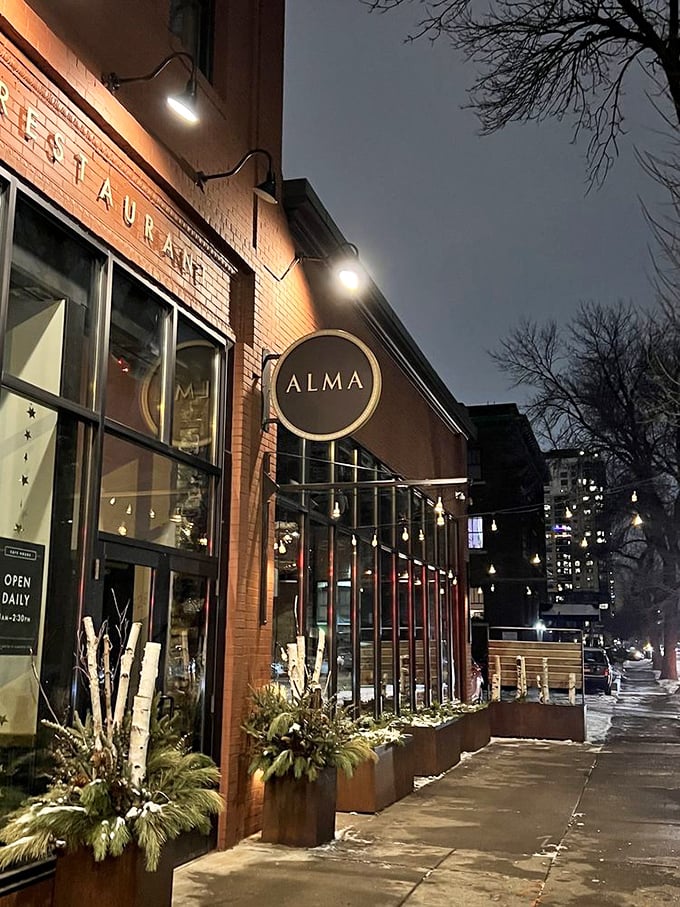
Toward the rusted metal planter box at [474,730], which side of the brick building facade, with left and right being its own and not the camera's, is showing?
left

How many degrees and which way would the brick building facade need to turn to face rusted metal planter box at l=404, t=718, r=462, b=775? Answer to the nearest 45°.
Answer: approximately 90° to its left

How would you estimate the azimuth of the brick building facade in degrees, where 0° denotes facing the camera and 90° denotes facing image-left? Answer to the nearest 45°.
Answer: approximately 315°

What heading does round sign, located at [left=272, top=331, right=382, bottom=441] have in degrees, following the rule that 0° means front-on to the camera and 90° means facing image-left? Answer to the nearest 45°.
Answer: approximately 0°

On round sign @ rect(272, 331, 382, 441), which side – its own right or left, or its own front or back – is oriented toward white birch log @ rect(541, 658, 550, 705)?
back

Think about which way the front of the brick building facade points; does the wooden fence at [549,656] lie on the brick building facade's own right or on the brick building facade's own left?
on the brick building facade's own left
